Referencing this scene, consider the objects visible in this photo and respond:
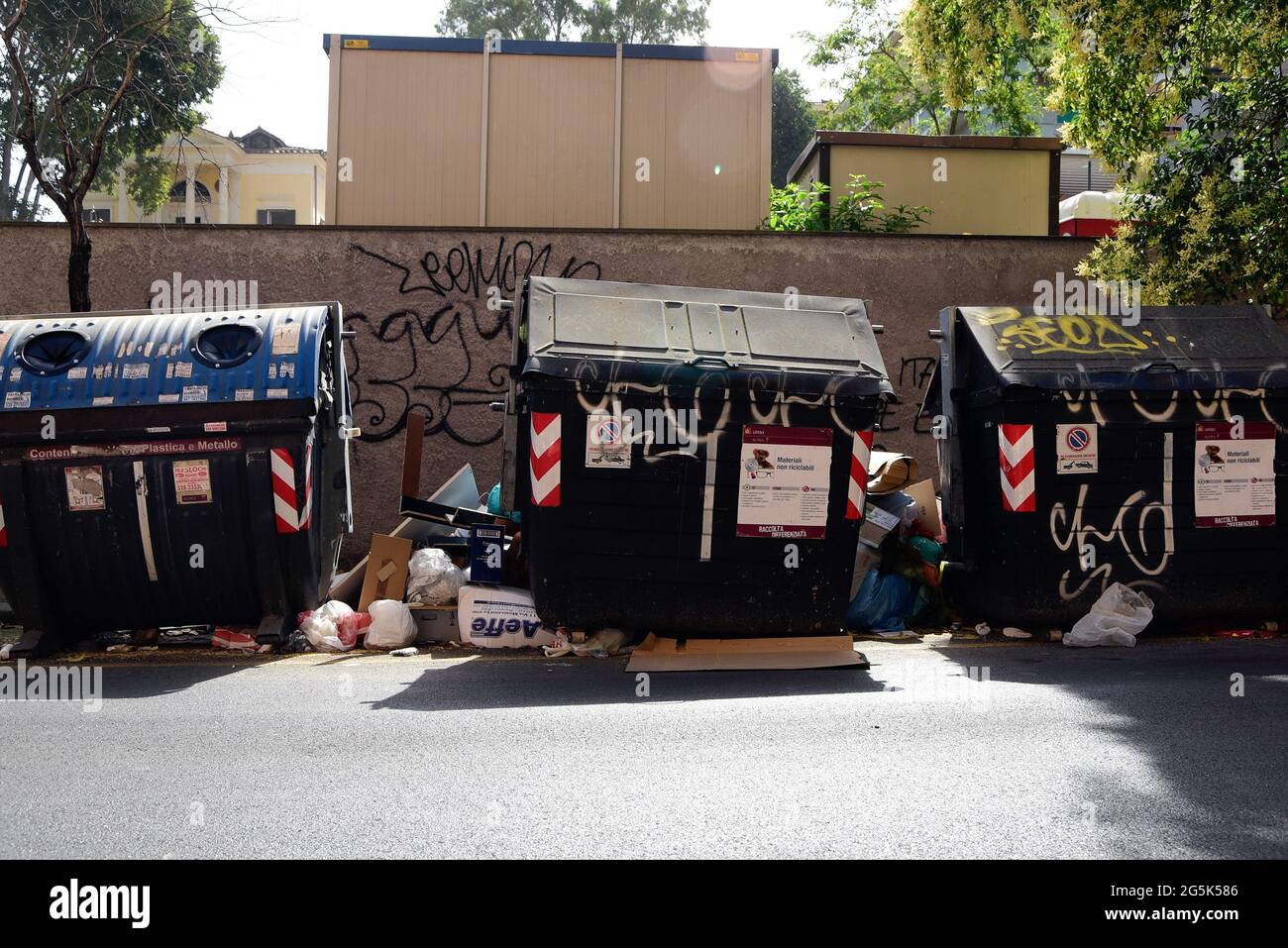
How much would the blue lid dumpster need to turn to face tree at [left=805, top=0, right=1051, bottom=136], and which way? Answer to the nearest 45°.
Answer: approximately 135° to its left

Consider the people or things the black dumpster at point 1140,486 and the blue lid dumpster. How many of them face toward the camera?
2

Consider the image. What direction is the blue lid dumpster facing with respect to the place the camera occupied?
facing the viewer

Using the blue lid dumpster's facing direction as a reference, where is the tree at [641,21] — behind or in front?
behind

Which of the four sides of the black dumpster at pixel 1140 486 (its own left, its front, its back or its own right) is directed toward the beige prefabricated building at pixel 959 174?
back

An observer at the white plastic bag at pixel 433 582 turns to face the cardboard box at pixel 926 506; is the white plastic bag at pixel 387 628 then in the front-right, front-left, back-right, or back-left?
back-right

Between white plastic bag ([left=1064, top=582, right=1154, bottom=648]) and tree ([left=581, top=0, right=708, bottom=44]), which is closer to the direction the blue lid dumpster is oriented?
the white plastic bag

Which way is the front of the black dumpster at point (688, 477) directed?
toward the camera

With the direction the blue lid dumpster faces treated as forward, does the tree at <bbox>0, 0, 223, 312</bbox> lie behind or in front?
behind

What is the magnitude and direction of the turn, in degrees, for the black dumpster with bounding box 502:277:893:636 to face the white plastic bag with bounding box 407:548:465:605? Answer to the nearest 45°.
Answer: approximately 135° to its right

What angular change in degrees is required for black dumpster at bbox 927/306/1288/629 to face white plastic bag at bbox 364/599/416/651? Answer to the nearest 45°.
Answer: approximately 90° to its right

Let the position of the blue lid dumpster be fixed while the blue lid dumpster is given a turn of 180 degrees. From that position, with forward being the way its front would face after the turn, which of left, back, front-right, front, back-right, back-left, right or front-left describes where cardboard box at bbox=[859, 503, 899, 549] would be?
right

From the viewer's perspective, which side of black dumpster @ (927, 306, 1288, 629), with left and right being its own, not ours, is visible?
front

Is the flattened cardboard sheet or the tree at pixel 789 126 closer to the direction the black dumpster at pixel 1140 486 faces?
the flattened cardboard sheet
